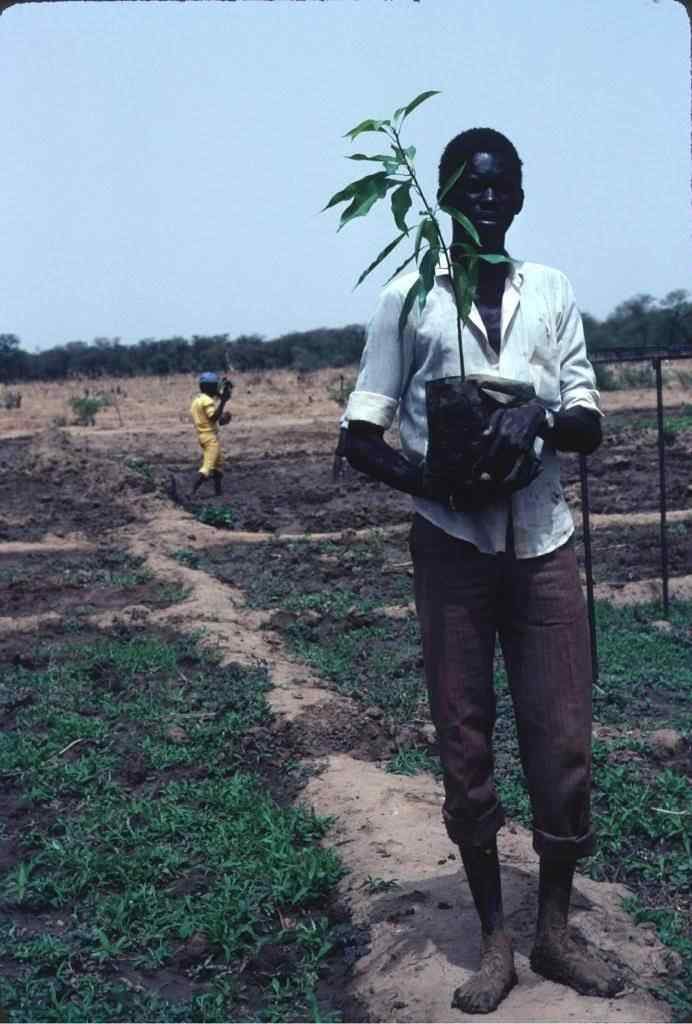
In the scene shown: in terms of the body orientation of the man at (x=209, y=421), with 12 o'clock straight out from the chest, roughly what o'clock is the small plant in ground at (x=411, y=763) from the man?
The small plant in ground is roughly at 3 o'clock from the man.

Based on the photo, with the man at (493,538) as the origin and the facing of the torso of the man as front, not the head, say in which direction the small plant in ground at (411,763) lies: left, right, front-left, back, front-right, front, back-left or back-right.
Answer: back

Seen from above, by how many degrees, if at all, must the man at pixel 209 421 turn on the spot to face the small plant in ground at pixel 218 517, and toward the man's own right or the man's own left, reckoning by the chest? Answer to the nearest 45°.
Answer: approximately 90° to the man's own right

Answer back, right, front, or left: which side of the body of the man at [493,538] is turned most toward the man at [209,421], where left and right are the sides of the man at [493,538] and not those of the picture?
back

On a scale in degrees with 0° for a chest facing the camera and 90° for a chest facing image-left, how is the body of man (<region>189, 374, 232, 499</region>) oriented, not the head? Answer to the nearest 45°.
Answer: approximately 270°

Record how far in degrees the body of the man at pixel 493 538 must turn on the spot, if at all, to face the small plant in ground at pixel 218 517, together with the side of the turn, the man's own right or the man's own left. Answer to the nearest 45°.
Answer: approximately 180°

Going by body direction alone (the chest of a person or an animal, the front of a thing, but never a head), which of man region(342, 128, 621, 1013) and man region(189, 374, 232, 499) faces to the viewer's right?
man region(189, 374, 232, 499)

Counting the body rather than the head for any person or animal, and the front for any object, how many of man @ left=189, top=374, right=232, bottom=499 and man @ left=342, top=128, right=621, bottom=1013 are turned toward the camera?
1

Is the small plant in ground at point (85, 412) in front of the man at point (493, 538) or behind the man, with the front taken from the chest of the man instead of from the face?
behind

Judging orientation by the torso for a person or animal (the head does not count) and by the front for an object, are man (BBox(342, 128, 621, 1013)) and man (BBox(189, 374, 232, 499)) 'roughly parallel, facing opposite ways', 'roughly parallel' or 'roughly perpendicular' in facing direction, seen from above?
roughly perpendicular

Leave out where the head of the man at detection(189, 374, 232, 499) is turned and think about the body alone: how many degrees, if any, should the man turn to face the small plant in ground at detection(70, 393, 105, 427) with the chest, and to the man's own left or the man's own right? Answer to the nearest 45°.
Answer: approximately 90° to the man's own left
